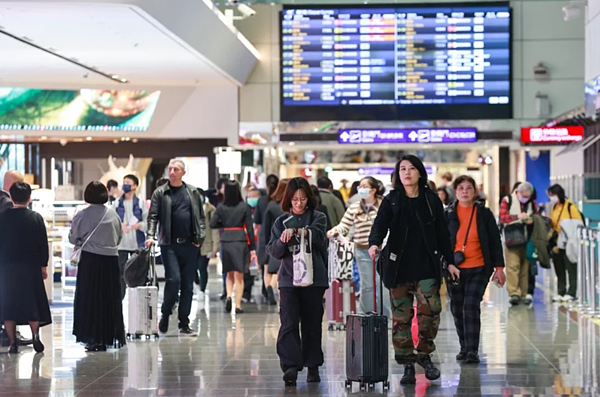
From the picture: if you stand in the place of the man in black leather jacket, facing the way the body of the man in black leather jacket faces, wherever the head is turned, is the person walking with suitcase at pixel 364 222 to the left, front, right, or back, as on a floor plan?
left

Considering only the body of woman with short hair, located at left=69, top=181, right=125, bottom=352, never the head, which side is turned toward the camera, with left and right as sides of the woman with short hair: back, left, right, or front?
back

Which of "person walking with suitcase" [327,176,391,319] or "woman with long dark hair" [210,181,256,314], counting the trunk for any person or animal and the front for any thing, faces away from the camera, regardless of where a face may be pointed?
the woman with long dark hair

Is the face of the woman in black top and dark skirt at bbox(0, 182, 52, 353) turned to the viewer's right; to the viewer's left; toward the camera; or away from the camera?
away from the camera

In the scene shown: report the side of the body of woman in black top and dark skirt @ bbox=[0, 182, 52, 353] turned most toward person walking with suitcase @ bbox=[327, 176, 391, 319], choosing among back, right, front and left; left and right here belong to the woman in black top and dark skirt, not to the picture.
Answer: right

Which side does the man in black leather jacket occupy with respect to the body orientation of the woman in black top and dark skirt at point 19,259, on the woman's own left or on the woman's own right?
on the woman's own right

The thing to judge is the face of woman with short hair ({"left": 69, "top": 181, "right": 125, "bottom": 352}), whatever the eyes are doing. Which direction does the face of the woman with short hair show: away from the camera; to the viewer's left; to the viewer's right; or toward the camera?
away from the camera

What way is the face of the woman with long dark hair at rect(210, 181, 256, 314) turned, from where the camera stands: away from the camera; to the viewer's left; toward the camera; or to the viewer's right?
away from the camera

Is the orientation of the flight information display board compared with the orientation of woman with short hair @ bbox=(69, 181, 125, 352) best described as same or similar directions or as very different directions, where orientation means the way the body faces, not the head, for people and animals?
very different directions

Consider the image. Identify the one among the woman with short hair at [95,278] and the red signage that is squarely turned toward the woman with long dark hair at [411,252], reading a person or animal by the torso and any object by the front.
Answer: the red signage
